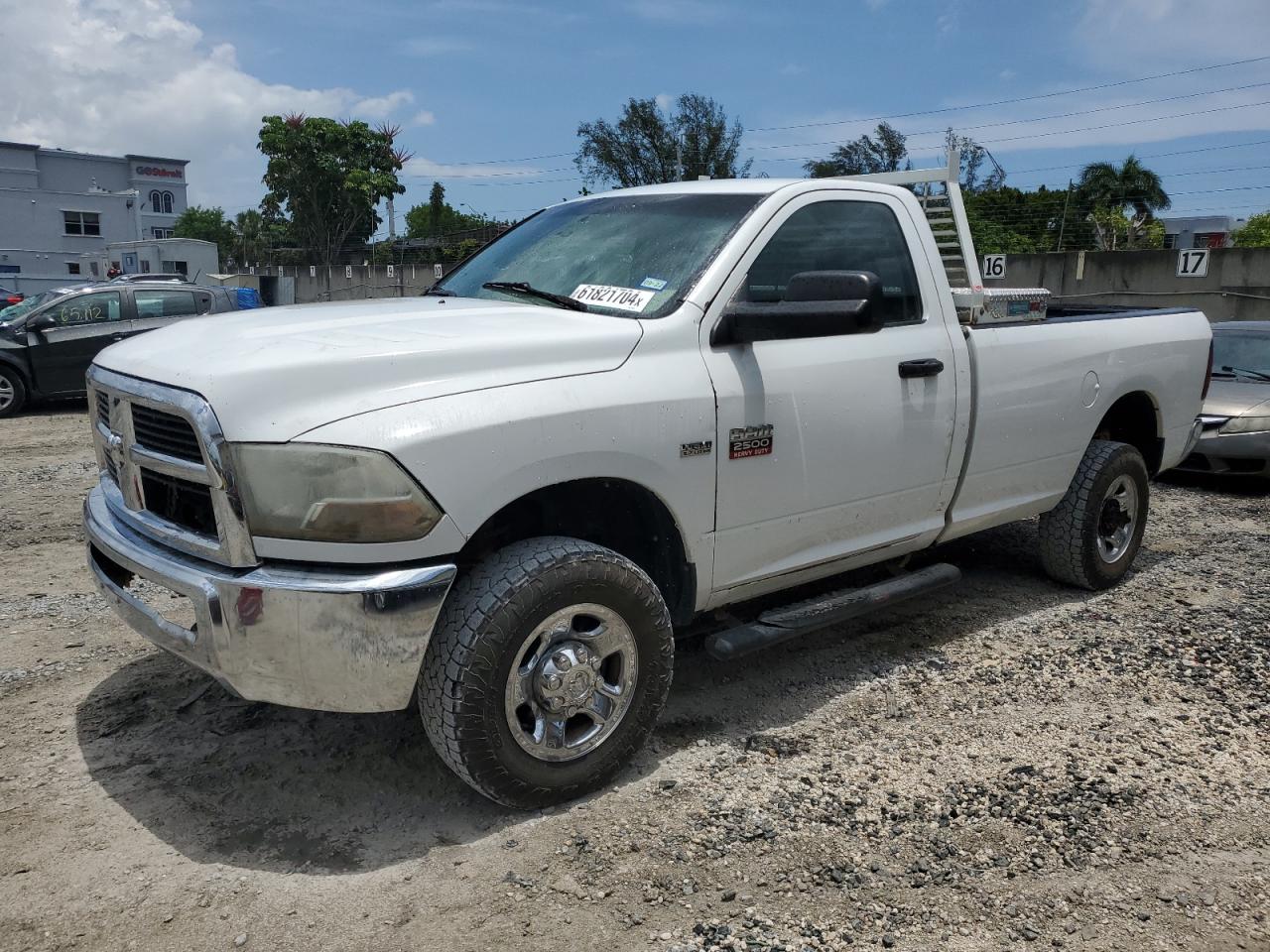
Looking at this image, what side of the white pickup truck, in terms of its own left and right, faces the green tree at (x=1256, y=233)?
back

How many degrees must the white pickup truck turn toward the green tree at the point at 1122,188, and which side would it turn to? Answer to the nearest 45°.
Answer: approximately 180°

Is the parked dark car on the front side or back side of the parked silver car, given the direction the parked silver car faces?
on the front side

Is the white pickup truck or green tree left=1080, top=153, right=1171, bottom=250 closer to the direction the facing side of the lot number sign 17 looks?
the white pickup truck

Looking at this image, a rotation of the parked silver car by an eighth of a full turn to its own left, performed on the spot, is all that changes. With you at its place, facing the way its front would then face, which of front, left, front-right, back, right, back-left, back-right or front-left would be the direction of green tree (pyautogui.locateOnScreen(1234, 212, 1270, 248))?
back

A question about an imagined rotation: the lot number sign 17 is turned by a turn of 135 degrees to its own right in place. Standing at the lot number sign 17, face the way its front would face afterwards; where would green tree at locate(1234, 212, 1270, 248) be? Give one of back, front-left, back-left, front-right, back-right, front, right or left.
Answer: front-right

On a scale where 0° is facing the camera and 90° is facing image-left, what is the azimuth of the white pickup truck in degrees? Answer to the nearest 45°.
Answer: approximately 45°

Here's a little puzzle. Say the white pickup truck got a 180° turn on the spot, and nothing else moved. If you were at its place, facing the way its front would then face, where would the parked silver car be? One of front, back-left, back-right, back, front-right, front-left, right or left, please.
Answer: front

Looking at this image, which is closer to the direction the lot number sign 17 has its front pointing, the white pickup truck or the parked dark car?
the white pickup truck

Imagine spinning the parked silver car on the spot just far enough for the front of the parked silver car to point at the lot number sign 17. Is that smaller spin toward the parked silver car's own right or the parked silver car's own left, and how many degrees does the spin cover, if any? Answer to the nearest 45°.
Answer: approximately 135° to the parked silver car's own right

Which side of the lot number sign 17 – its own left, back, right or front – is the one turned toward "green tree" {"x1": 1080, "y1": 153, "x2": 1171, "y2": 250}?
back

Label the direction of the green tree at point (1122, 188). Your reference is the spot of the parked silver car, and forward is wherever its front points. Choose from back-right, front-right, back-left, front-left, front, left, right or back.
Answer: back-right
